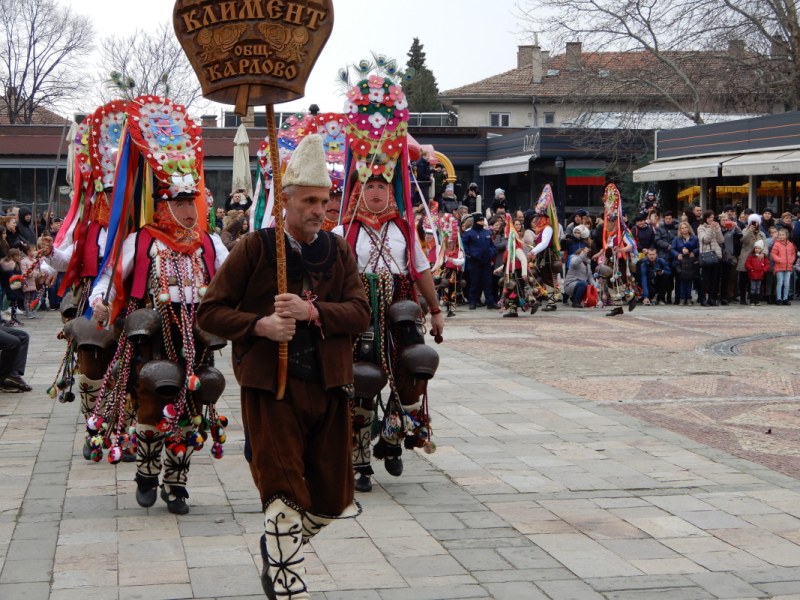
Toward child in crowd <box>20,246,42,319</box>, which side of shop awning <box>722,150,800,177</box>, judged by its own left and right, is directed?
front

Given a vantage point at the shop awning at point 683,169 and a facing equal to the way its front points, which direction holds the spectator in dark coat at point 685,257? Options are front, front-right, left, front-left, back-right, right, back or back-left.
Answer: front-left

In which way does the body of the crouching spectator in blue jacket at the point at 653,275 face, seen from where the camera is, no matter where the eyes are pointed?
toward the camera

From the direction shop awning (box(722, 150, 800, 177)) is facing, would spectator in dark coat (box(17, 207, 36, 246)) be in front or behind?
in front

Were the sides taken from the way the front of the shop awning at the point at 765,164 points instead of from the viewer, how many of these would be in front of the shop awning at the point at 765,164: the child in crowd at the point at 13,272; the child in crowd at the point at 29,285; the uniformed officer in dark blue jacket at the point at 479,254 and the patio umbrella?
4

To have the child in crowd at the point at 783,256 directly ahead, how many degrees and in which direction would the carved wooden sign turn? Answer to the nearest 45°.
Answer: approximately 135° to its left

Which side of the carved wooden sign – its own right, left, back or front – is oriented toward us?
front

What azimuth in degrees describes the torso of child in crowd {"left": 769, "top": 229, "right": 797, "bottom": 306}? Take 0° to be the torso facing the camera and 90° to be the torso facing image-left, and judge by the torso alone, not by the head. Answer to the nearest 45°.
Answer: approximately 0°

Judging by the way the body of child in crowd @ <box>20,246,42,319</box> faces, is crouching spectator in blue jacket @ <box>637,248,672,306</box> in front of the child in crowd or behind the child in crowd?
in front
